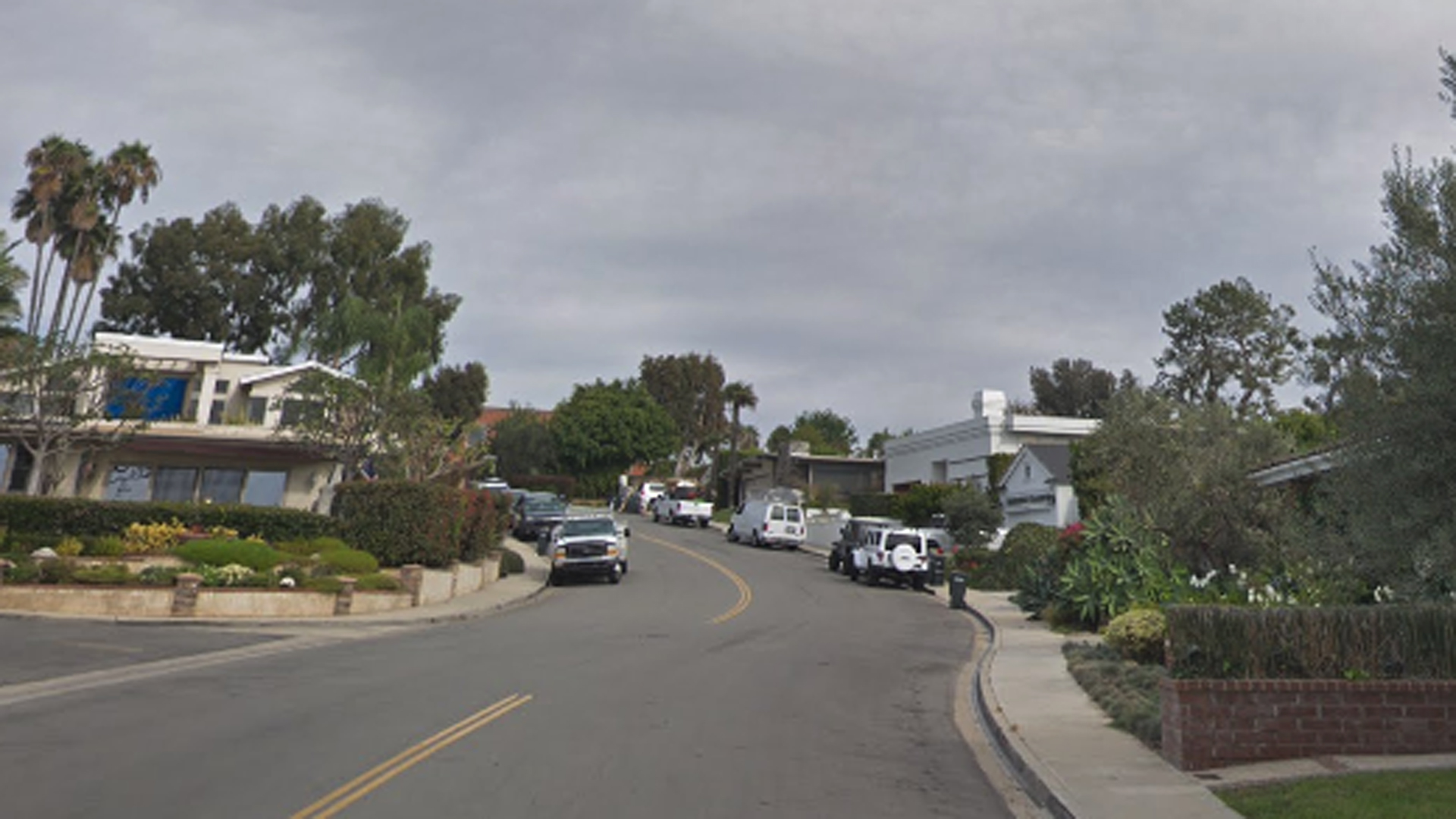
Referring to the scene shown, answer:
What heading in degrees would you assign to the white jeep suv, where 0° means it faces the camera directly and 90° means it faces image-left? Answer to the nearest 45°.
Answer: approximately 135°

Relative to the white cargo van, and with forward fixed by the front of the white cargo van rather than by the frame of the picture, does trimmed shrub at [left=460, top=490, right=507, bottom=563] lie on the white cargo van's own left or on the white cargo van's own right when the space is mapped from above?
on the white cargo van's own left

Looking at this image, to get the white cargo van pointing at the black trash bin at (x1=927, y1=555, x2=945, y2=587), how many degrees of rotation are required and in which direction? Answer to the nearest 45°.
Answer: approximately 180°

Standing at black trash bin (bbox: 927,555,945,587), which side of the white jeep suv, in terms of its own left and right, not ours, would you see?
right

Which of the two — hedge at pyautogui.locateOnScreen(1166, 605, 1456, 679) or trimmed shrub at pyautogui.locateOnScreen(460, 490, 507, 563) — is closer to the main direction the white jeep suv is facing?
the trimmed shrub

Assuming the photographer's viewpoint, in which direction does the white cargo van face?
facing away from the viewer and to the left of the viewer

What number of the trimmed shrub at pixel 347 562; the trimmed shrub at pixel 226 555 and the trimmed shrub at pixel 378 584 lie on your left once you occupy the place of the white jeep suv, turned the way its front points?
3
